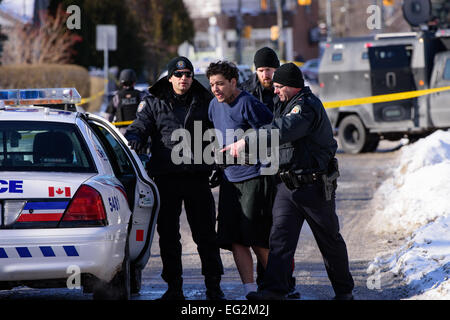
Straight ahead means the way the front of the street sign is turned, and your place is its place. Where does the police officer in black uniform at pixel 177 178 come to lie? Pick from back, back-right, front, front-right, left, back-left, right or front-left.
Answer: back

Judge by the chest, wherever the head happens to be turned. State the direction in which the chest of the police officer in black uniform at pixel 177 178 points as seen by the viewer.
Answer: toward the camera

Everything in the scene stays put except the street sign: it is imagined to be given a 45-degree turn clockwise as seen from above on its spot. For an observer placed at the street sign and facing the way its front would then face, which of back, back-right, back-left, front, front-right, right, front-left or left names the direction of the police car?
back-right

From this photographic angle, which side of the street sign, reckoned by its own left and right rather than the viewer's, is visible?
back

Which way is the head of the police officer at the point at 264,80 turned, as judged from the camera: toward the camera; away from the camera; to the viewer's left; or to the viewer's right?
toward the camera

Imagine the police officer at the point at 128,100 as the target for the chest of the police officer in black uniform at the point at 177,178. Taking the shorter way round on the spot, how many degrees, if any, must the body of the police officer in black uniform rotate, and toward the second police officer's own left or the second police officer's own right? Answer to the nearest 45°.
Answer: approximately 180°

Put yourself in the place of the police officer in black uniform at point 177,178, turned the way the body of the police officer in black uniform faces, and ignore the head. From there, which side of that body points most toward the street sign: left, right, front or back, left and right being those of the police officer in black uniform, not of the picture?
back

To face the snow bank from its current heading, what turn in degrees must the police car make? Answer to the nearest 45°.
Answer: approximately 45° to its right

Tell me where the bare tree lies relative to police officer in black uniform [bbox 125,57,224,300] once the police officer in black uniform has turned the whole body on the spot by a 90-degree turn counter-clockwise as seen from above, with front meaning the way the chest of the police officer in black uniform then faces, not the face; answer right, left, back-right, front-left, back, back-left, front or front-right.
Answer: left

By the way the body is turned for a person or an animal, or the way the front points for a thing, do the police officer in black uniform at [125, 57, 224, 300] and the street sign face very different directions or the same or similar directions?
very different directions

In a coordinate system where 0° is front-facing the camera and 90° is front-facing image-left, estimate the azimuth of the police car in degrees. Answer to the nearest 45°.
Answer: approximately 180°

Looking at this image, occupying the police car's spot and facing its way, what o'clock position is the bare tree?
The bare tree is roughly at 12 o'clock from the police car.

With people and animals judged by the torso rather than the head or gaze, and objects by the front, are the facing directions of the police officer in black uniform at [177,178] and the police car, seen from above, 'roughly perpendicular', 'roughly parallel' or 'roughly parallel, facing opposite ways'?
roughly parallel, facing opposite ways

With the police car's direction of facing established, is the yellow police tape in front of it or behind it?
in front
